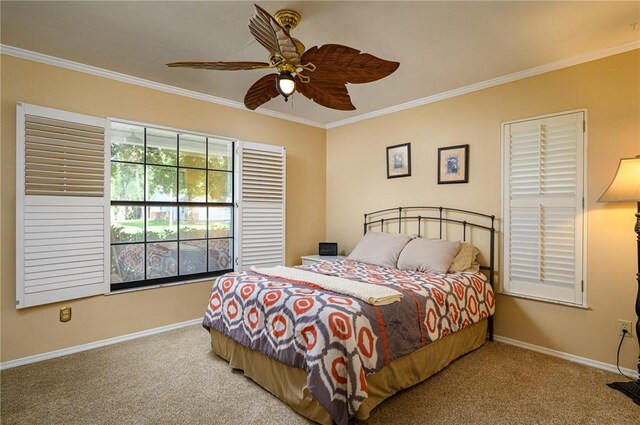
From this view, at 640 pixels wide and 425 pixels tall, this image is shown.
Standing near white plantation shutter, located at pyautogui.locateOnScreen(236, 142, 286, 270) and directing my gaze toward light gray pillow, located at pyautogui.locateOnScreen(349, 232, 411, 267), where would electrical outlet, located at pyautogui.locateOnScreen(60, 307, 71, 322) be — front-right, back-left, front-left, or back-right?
back-right

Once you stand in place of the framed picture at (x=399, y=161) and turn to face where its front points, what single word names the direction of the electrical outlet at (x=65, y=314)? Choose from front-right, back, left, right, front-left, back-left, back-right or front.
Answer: front

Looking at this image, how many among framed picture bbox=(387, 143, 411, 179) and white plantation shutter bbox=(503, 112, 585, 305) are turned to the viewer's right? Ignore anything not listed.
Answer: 0

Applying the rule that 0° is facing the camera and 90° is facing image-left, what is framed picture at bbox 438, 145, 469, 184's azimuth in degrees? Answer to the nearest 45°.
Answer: approximately 45°

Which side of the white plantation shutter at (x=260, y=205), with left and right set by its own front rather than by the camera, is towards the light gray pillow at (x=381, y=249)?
front

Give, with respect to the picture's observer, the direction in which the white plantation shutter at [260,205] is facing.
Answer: facing the viewer and to the right of the viewer

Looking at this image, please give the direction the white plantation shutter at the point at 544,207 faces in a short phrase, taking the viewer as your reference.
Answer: facing the viewer and to the left of the viewer

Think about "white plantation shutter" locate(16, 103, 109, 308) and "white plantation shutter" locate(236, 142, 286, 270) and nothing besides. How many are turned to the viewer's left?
0

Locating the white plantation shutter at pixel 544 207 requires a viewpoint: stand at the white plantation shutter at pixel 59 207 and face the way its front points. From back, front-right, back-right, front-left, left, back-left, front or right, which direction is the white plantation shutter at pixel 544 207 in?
front

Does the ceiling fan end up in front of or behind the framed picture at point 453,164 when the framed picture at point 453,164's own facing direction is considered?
in front
